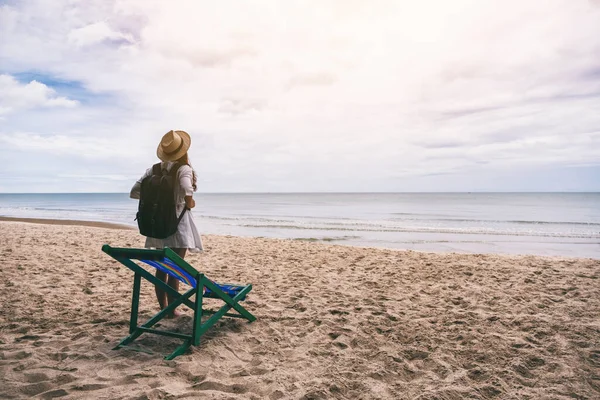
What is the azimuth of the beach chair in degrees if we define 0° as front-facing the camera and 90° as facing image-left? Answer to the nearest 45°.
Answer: approximately 225°
